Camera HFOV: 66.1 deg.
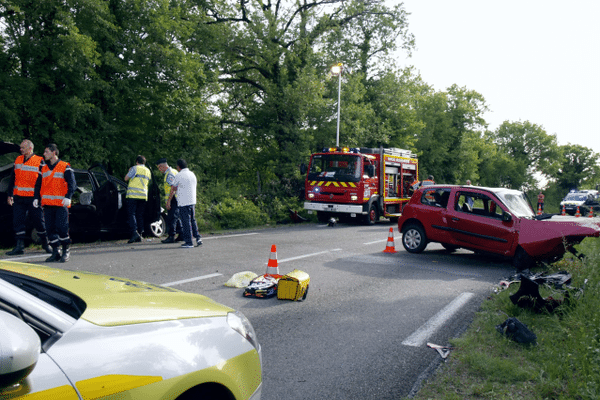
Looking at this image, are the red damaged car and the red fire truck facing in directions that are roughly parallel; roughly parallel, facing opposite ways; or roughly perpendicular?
roughly perpendicular

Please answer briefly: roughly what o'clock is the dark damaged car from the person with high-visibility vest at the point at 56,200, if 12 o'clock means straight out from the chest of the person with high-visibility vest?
The dark damaged car is roughly at 5 o'clock from the person with high-visibility vest.

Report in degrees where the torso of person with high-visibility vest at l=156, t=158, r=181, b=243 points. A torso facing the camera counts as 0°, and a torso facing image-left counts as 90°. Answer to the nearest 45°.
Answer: approximately 90°

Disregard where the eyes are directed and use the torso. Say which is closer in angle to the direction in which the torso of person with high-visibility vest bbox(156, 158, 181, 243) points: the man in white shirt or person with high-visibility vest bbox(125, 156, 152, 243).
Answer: the person with high-visibility vest

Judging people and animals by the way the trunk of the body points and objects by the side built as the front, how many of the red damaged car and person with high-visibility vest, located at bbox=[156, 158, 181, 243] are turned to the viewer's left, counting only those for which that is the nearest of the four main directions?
1

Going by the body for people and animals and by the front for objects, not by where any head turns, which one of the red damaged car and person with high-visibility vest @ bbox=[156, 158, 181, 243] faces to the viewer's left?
the person with high-visibility vest

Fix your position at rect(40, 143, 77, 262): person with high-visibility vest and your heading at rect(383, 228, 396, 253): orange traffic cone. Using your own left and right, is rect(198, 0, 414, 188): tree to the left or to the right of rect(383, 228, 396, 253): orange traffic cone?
left

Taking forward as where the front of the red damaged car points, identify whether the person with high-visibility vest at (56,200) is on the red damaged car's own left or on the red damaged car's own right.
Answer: on the red damaged car's own right

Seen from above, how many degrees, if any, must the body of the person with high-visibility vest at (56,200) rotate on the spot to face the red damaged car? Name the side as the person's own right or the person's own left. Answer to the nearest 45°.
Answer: approximately 135° to the person's own left

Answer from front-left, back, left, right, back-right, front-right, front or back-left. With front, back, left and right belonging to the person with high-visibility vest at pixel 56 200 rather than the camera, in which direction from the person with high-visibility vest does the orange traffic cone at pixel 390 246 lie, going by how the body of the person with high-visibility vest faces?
back-left

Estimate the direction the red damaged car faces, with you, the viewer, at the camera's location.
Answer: facing the viewer and to the right of the viewer

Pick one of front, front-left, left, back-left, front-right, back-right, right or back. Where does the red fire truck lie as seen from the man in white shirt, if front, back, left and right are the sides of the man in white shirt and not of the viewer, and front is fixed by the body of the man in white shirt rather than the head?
right

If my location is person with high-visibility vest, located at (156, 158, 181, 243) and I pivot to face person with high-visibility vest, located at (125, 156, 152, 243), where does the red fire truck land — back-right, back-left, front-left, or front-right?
back-right

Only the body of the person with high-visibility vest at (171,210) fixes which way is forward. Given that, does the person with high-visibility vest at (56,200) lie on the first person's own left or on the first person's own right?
on the first person's own left

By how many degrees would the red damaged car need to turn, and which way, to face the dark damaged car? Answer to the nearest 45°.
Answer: approximately 135° to its right

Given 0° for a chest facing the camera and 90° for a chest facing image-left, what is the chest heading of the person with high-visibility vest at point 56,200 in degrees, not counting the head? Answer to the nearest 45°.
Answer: approximately 45°
